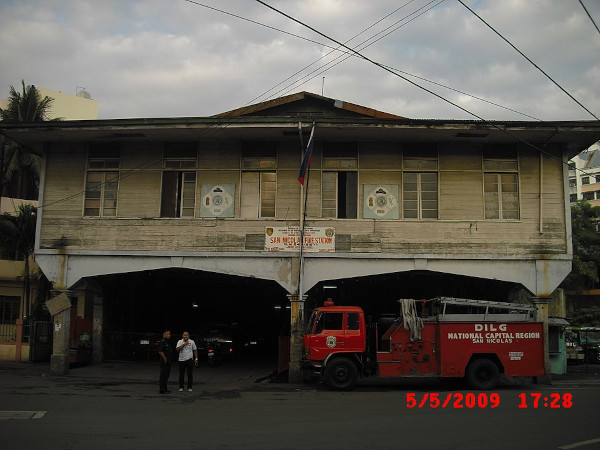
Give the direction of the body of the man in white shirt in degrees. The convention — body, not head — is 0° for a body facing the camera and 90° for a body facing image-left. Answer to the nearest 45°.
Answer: approximately 0°

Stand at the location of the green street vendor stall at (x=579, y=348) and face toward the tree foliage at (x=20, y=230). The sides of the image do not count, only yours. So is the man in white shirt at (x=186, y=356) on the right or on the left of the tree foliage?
left

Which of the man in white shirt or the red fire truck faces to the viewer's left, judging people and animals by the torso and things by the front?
the red fire truck

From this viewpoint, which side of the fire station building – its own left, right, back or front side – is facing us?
front

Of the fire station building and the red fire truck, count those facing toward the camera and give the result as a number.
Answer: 1

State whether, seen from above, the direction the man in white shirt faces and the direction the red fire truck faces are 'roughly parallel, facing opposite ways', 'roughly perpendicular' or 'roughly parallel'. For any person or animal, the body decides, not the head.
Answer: roughly perpendicular

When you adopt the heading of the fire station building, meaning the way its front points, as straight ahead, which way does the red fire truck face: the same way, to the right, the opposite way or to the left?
to the right

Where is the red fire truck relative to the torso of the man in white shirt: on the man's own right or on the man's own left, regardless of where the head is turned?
on the man's own left

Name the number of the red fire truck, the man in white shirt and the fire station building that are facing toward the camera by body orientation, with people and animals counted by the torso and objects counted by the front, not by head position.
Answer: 2

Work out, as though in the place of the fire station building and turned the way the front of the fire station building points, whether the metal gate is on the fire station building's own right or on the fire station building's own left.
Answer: on the fire station building's own right

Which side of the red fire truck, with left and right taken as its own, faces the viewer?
left

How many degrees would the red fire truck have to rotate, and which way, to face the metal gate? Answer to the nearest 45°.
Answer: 0° — it already faces it
